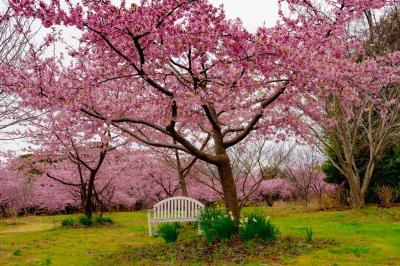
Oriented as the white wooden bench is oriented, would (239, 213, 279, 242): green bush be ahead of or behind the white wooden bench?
ahead

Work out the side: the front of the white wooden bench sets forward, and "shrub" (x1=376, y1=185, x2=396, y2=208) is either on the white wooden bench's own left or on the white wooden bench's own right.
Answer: on the white wooden bench's own left

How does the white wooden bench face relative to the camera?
toward the camera

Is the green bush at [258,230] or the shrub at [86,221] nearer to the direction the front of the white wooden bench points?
the green bush

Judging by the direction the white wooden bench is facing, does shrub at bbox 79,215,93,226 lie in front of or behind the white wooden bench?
behind

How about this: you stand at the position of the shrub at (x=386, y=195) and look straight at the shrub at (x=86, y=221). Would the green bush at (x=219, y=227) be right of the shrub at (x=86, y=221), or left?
left
